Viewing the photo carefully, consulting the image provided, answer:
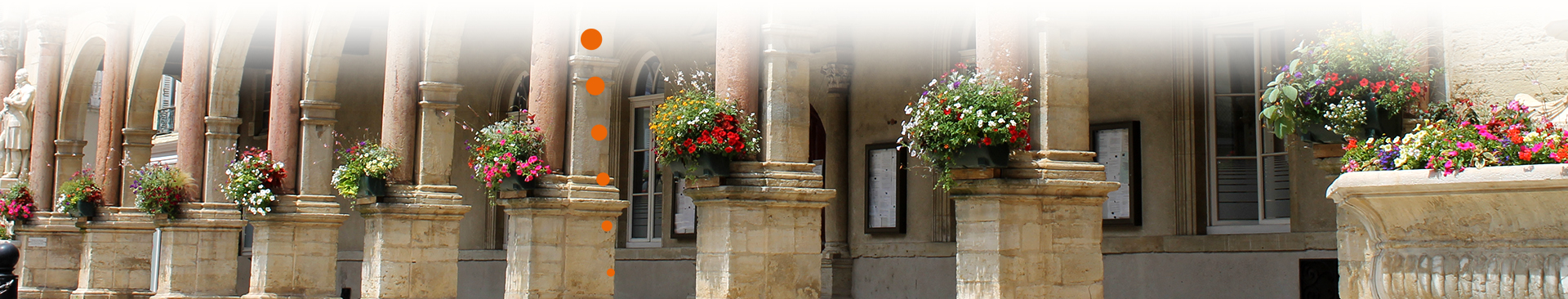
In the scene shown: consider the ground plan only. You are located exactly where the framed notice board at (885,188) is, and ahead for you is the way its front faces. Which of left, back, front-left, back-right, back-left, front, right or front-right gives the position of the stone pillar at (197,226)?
front-right

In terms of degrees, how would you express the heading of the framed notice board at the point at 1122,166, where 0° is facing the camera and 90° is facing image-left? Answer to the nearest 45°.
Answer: approximately 45°

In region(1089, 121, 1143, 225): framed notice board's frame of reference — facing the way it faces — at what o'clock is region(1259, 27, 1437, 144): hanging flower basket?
The hanging flower basket is roughly at 10 o'clock from the framed notice board.
